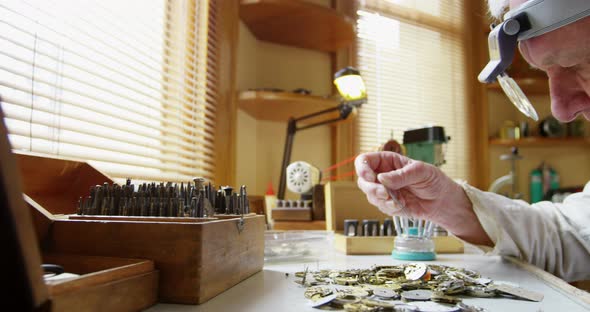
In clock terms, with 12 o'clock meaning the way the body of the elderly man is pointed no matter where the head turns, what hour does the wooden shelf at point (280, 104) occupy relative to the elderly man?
The wooden shelf is roughly at 1 o'clock from the elderly man.

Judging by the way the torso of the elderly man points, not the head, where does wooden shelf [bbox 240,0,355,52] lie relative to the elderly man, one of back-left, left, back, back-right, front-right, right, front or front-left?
front-right

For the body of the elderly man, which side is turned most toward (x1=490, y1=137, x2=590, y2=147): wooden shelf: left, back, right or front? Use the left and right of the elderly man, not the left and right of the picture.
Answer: right

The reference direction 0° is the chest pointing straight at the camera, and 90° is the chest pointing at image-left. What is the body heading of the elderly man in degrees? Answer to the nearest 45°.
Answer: approximately 90°

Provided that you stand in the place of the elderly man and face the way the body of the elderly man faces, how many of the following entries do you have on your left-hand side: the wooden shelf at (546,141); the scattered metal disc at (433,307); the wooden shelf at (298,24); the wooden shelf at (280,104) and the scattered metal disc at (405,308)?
2

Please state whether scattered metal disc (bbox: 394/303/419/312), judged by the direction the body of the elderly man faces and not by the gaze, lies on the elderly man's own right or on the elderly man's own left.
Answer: on the elderly man's own left

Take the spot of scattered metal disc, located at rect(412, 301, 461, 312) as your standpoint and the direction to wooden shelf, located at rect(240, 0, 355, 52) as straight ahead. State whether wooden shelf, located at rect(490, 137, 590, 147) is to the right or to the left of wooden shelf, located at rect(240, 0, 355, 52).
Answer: right

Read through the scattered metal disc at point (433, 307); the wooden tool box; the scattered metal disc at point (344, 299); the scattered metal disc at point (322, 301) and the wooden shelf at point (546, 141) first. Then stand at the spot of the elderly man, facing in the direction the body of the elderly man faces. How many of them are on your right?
1

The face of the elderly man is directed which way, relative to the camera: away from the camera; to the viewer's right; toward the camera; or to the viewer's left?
to the viewer's left

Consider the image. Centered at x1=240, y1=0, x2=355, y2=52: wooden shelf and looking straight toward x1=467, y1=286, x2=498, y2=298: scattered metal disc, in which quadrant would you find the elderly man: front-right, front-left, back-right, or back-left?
front-left

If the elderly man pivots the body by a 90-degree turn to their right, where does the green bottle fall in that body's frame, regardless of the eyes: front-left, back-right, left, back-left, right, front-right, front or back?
front

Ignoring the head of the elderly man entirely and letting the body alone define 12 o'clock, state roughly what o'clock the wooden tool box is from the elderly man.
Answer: The wooden tool box is roughly at 12 o'clock from the elderly man.
